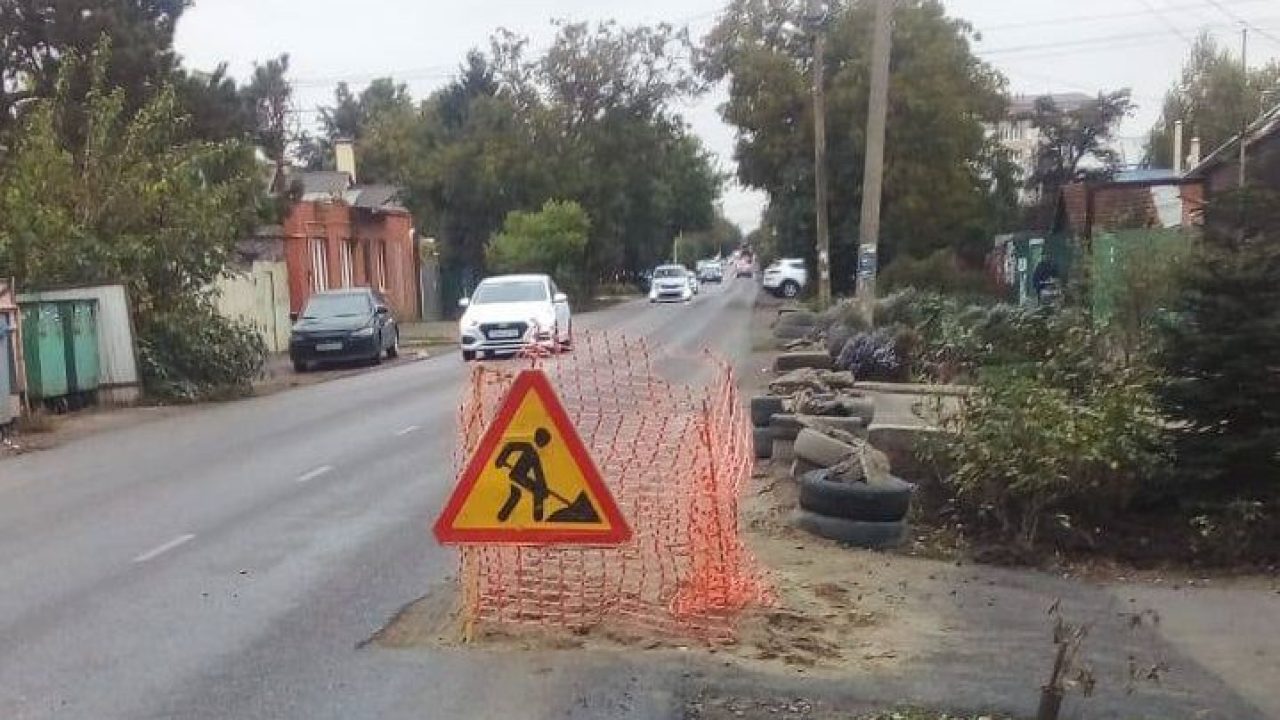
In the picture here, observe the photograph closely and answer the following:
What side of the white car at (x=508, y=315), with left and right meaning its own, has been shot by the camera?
front

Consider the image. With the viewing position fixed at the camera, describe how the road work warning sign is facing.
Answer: facing the viewer

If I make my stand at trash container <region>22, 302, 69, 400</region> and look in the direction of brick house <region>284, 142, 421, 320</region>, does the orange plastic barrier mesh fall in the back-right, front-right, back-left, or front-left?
back-right

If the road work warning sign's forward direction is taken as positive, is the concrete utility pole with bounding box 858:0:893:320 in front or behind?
behind

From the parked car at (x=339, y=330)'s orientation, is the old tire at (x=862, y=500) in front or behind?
in front

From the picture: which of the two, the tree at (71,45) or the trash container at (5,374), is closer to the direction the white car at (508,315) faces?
the trash container

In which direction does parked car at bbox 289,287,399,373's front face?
toward the camera

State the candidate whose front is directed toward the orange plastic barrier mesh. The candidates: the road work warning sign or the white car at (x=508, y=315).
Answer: the white car

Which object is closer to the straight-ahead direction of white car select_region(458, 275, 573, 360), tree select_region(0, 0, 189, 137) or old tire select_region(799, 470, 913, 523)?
the old tire

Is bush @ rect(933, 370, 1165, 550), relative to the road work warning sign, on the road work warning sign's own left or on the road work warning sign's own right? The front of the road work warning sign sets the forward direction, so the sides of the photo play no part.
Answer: on the road work warning sign's own left

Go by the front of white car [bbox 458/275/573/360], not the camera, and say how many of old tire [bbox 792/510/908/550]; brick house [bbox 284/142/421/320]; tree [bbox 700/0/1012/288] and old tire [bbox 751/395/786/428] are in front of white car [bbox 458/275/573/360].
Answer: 2

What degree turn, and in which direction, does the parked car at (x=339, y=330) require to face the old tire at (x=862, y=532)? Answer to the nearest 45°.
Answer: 0° — it already faces it

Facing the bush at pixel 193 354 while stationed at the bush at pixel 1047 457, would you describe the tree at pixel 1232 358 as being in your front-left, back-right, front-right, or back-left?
back-right

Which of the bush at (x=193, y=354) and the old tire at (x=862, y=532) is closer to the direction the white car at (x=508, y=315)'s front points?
the old tire
